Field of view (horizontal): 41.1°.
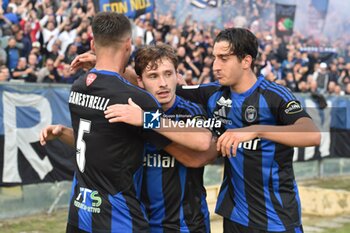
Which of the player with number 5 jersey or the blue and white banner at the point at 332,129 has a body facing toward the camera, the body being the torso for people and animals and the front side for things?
the blue and white banner

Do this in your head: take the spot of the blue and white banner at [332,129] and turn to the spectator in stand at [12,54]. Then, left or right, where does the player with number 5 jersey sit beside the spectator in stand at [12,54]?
left

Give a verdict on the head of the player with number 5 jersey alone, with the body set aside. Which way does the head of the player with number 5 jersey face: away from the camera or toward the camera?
away from the camera

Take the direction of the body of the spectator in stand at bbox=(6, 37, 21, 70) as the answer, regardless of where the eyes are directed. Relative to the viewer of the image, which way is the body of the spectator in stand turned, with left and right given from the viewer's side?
facing the viewer

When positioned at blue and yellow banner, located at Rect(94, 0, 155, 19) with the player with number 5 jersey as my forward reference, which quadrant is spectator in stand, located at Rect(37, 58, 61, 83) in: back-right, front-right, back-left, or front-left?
front-right

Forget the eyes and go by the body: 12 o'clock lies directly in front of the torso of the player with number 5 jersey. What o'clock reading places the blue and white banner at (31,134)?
The blue and white banner is roughly at 10 o'clock from the player with number 5 jersey.

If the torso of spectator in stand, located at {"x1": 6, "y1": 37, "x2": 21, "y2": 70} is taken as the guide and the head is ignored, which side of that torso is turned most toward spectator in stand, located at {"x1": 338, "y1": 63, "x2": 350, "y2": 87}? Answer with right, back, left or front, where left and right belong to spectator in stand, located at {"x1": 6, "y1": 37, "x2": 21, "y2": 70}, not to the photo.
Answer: left

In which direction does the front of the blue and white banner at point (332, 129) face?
toward the camera

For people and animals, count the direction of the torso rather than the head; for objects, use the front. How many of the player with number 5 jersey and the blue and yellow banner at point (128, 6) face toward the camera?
1

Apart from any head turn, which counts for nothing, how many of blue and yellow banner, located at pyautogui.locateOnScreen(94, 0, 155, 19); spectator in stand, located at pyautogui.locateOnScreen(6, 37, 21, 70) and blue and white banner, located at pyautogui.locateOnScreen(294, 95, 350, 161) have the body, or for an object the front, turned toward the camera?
3

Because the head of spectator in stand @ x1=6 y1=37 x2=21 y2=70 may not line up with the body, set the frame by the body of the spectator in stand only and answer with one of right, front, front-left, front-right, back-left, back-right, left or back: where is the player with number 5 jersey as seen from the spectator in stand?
front

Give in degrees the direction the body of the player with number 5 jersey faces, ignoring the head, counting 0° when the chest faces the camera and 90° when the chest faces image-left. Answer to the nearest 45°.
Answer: approximately 225°
